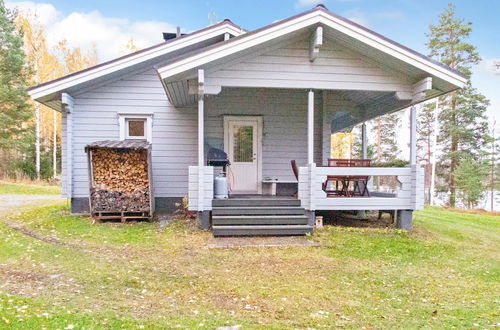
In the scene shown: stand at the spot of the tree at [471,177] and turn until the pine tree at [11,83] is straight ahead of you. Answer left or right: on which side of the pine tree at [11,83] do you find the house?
left

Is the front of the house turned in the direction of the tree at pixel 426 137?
no

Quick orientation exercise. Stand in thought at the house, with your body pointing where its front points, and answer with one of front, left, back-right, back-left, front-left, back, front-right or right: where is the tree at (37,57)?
back-right

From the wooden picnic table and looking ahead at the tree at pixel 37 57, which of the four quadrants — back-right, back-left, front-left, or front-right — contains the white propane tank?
front-left

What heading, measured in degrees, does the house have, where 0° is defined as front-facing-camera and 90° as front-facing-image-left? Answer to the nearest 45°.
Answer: approximately 0°

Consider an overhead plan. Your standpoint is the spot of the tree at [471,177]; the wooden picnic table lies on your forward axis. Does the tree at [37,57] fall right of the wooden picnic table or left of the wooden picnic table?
right

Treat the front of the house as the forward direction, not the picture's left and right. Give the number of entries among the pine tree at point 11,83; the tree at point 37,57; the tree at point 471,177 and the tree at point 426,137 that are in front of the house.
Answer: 0

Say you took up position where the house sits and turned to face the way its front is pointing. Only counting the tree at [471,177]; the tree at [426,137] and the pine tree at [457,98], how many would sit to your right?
0

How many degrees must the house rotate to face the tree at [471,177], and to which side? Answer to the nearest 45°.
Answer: approximately 135° to its left

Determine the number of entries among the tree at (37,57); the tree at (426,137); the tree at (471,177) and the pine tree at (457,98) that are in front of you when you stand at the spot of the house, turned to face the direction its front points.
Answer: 0

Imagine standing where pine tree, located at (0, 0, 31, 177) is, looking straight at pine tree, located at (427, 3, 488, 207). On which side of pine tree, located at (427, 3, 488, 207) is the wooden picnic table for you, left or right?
right

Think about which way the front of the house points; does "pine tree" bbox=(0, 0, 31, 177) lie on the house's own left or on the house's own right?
on the house's own right

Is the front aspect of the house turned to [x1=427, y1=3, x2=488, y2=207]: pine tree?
no
